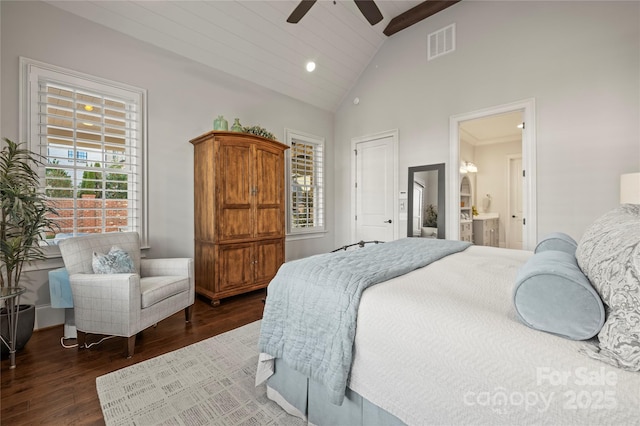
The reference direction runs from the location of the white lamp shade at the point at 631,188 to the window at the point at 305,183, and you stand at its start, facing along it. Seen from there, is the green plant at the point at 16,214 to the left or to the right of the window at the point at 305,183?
left

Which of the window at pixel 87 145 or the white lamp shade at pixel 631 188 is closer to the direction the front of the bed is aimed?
the window

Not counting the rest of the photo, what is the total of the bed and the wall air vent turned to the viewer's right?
0

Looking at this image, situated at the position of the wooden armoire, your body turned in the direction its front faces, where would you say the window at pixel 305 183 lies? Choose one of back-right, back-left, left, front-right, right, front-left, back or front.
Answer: left

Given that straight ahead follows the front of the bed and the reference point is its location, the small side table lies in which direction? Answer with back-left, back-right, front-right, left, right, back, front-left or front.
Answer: front-left

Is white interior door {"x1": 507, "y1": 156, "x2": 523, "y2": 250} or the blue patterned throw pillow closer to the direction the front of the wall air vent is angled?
the blue patterned throw pillow

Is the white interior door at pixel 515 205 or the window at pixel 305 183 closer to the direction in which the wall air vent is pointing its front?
the window
